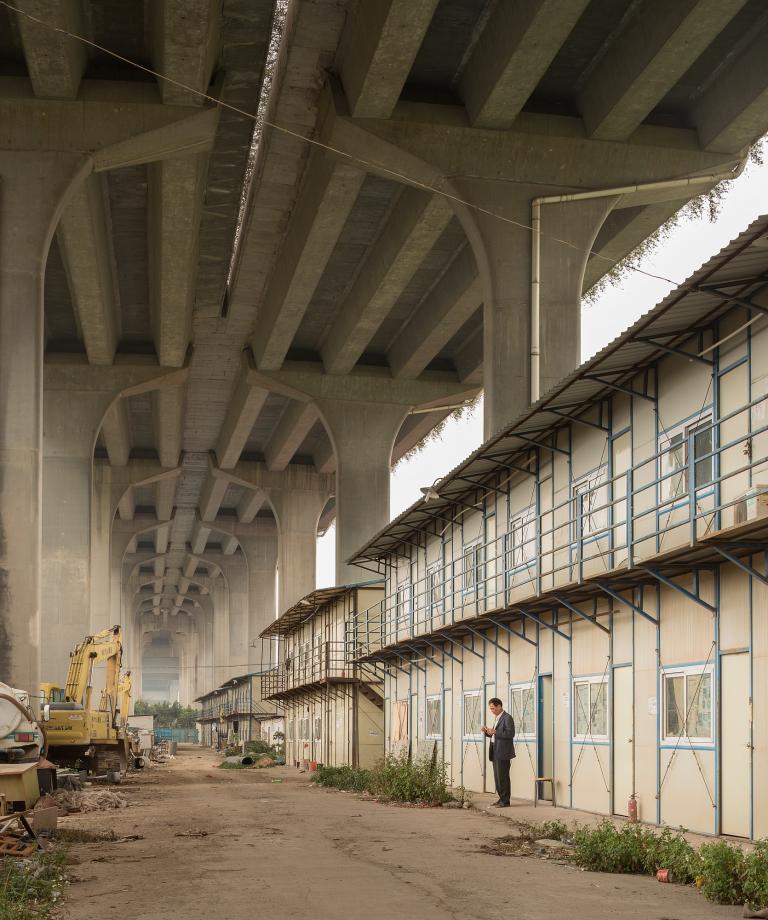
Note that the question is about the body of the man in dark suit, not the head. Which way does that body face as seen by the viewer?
to the viewer's left

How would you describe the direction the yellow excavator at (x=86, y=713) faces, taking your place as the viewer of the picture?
facing away from the viewer and to the right of the viewer

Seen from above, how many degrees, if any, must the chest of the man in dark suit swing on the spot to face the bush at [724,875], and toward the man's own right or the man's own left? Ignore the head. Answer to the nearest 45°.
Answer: approximately 90° to the man's own left

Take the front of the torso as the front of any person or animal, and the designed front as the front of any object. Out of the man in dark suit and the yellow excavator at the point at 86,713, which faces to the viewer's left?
the man in dark suit

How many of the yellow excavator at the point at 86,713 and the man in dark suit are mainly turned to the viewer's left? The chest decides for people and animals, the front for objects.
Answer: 1

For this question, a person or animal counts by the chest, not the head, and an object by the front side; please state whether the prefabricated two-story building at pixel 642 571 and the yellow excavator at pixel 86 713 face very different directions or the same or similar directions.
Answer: very different directions

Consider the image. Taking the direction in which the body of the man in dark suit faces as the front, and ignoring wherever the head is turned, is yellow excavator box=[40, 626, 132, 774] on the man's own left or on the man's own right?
on the man's own right

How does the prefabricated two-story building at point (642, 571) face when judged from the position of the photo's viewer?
facing the viewer and to the left of the viewer

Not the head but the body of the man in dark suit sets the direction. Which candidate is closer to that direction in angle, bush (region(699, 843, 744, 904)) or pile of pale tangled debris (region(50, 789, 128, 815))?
the pile of pale tangled debris

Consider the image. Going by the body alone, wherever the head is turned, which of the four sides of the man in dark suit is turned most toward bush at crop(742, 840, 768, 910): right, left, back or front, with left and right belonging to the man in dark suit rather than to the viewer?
left
